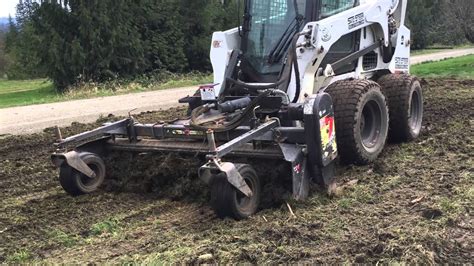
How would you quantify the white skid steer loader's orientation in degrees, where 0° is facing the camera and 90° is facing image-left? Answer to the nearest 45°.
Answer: approximately 45°
